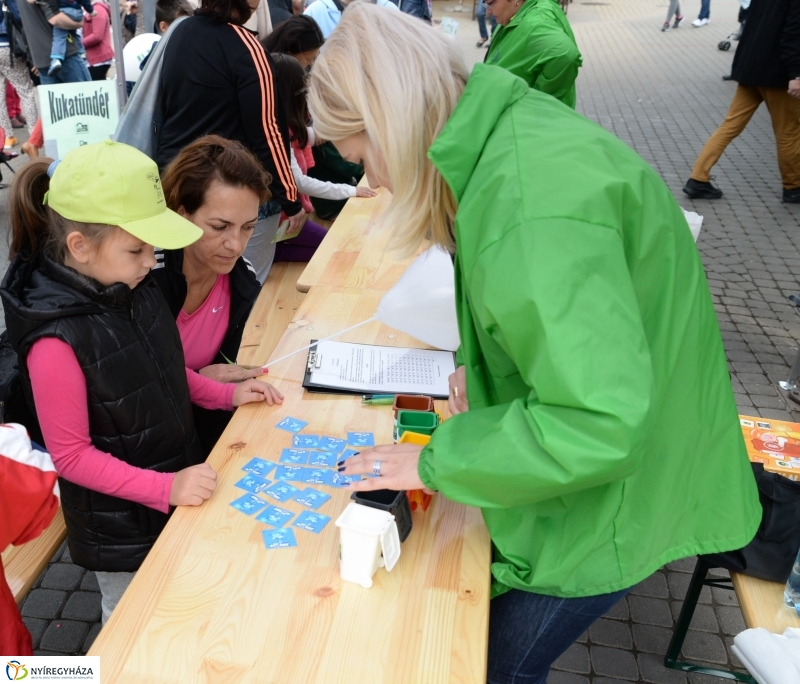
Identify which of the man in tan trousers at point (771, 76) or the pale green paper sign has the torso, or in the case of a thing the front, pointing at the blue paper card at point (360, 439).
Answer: the pale green paper sign

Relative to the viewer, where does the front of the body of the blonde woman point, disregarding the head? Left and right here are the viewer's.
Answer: facing to the left of the viewer

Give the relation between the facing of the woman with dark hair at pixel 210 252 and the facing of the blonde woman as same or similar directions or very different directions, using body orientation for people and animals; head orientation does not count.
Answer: very different directions

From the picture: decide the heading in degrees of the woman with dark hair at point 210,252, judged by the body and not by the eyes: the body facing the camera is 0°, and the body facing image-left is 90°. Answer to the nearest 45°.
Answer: approximately 315°

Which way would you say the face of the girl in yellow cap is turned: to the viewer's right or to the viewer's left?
to the viewer's right

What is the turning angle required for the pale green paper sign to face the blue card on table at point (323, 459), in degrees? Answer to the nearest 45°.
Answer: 0° — it already faces it

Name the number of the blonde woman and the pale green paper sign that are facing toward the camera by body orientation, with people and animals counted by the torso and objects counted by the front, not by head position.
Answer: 1

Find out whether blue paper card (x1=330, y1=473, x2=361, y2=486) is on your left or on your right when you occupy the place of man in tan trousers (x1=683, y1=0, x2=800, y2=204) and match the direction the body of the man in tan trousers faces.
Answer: on your right
